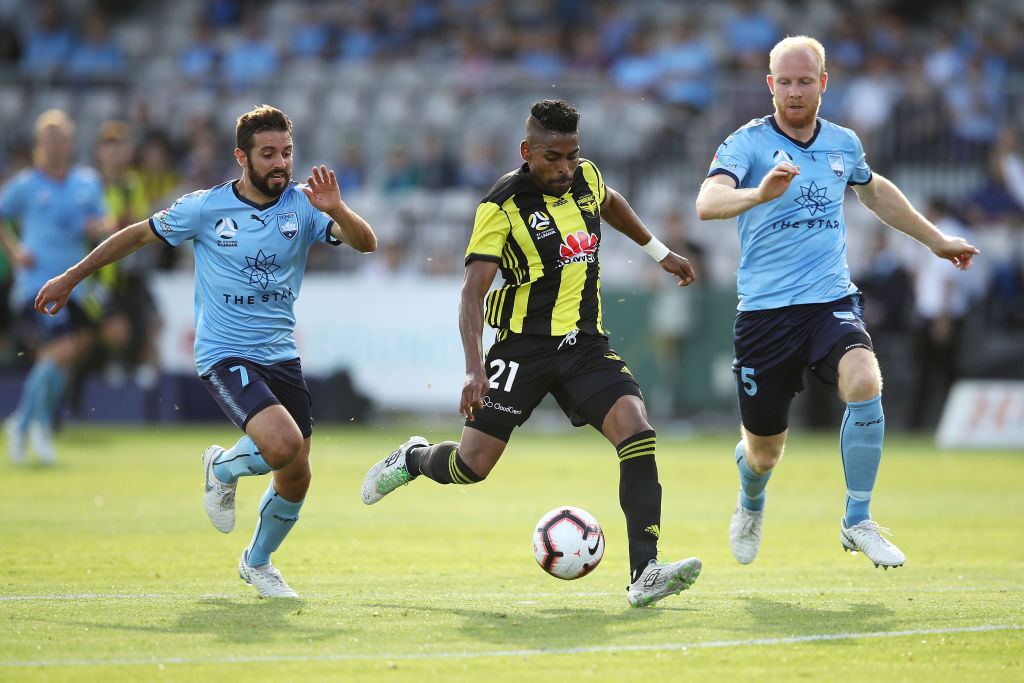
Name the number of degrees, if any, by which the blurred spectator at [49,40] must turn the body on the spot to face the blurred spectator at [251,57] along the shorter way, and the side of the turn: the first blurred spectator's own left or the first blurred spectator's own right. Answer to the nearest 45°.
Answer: approximately 45° to the first blurred spectator's own left

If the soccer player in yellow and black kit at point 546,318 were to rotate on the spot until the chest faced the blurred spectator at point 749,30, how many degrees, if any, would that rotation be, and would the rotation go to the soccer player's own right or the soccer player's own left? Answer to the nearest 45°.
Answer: approximately 135° to the soccer player's own left

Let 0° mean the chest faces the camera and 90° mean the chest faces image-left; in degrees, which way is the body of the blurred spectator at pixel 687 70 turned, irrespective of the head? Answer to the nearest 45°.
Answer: approximately 0°

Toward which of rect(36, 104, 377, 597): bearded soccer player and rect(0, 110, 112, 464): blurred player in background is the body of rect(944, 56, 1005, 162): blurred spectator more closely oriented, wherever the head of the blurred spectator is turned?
the bearded soccer player

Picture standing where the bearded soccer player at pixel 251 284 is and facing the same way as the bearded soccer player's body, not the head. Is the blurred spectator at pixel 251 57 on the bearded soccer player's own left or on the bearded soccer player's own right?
on the bearded soccer player's own left

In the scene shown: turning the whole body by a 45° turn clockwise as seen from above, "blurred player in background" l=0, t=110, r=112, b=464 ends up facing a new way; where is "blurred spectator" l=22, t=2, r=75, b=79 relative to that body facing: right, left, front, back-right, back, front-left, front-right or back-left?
back-right

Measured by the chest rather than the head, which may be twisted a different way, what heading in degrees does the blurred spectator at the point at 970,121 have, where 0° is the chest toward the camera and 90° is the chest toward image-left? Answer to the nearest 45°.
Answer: approximately 0°

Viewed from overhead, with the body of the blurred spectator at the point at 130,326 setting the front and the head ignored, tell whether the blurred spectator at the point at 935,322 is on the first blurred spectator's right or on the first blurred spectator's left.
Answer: on the first blurred spectator's left
